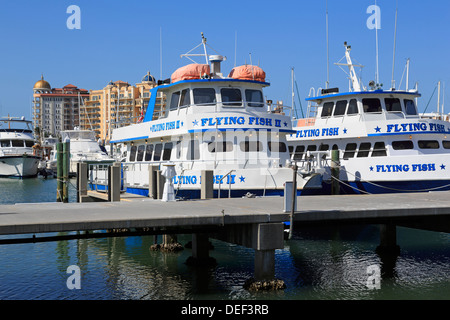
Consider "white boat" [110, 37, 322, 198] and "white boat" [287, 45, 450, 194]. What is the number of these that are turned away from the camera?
0
